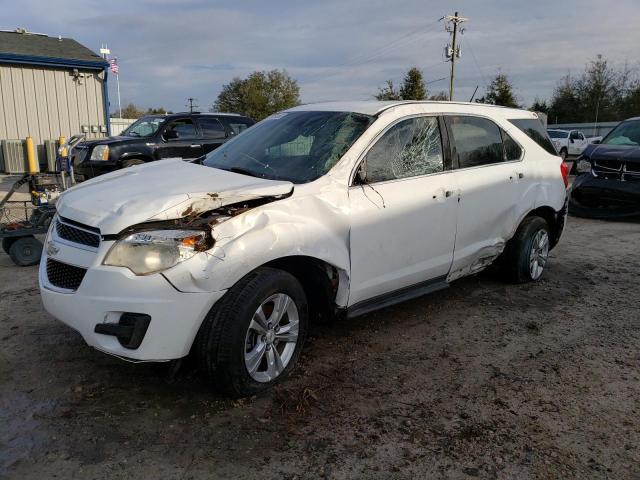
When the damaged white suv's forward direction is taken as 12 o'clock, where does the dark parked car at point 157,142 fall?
The dark parked car is roughly at 4 o'clock from the damaged white suv.

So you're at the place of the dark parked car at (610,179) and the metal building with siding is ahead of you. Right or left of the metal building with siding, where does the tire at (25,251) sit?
left

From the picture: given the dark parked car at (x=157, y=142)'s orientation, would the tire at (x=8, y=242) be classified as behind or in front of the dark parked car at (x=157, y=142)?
in front

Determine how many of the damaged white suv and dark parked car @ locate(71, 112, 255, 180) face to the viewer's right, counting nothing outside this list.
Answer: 0

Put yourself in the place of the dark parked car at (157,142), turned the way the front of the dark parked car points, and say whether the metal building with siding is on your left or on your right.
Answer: on your right

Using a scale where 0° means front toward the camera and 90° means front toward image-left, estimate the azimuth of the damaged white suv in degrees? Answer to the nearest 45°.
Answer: approximately 45°

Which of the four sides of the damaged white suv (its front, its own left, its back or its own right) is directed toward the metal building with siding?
right

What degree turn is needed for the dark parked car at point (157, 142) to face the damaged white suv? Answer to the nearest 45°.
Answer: approximately 45° to its left

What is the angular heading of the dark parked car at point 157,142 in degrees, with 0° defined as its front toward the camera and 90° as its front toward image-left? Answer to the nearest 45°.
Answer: approximately 45°

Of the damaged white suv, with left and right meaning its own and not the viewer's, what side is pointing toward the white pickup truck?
back

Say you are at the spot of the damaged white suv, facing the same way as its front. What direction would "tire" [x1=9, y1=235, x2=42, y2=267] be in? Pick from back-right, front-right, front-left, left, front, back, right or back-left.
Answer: right

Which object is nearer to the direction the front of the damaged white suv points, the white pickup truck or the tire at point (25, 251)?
the tire

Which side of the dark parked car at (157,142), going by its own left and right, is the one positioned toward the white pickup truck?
back
